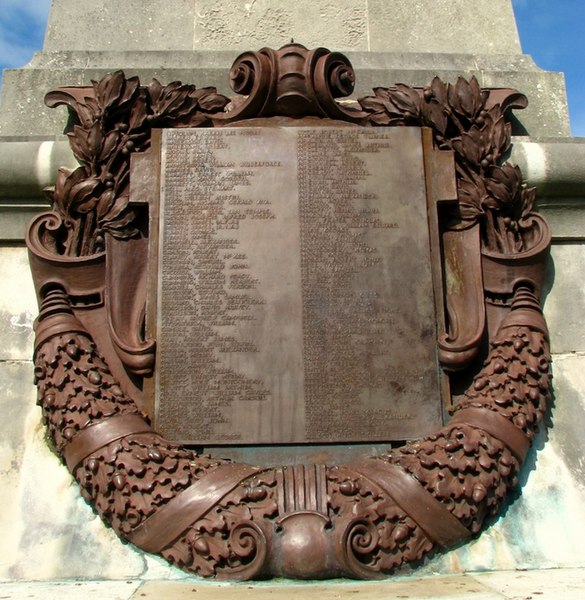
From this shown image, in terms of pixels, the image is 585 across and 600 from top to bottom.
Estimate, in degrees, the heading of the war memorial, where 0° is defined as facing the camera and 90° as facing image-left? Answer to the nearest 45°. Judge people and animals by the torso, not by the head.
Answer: approximately 0°
